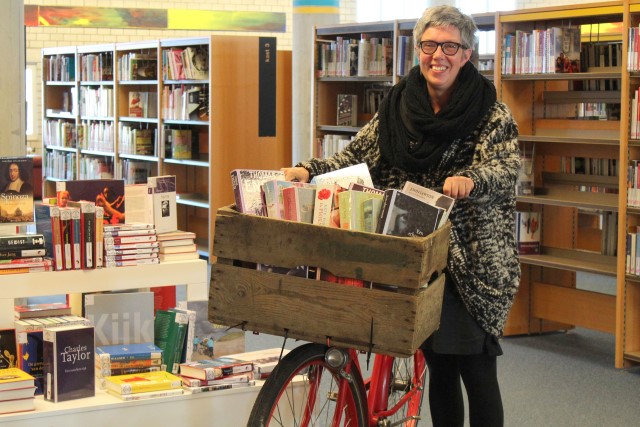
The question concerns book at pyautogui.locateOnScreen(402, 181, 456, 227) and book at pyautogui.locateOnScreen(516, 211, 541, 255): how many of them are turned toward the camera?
2

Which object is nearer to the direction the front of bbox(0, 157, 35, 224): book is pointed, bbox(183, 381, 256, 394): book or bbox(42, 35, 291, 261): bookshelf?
the book

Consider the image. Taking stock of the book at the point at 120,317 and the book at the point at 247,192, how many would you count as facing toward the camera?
2

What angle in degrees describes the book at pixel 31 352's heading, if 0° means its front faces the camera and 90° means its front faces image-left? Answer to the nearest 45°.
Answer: approximately 0°

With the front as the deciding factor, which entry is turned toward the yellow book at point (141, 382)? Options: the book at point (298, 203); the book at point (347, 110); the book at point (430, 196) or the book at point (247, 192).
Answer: the book at point (347, 110)

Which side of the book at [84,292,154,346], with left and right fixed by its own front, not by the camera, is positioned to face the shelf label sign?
back

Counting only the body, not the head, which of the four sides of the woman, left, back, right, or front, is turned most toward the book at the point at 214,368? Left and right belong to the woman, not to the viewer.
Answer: right
